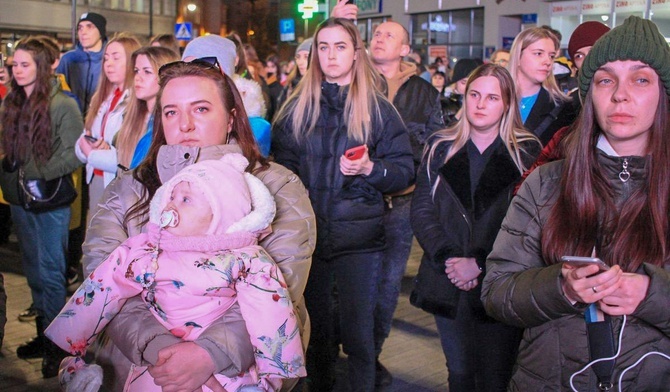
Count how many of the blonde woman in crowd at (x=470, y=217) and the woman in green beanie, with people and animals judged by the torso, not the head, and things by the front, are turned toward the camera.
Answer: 2

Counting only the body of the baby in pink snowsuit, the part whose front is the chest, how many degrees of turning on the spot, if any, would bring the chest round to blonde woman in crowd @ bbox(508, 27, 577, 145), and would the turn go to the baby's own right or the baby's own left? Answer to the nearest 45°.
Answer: approximately 180°

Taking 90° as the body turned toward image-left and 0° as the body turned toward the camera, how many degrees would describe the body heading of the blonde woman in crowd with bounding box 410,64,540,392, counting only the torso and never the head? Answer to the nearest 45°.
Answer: approximately 0°

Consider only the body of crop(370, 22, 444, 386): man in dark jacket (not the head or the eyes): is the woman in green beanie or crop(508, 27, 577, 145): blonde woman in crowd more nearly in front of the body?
the woman in green beanie

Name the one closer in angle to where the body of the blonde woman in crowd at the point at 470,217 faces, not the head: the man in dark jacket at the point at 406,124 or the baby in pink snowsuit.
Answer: the baby in pink snowsuit

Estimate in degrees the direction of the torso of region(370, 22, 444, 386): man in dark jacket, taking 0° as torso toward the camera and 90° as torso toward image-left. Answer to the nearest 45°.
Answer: approximately 45°

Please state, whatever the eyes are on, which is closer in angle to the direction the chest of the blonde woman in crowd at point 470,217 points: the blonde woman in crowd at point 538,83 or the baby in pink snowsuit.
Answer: the baby in pink snowsuit

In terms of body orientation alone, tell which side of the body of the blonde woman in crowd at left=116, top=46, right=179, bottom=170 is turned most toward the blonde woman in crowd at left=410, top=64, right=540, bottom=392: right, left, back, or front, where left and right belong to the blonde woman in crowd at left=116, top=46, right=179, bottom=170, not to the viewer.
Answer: left
